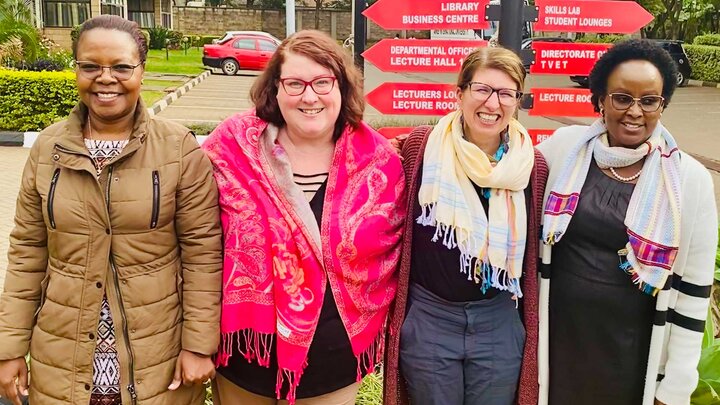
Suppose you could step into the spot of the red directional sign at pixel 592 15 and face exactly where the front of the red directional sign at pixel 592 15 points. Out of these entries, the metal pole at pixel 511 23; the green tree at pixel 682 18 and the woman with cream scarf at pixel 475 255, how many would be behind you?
1

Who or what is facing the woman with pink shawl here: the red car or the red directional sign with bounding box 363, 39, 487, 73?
the red directional sign

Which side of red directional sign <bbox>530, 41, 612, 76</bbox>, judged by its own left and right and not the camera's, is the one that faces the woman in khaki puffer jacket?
front

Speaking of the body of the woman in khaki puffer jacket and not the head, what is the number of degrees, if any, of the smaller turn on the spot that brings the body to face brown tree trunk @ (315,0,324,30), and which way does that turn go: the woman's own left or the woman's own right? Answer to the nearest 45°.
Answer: approximately 180°

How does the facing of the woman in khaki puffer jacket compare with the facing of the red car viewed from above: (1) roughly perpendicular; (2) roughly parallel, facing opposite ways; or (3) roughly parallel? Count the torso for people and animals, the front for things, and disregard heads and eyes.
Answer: roughly perpendicular

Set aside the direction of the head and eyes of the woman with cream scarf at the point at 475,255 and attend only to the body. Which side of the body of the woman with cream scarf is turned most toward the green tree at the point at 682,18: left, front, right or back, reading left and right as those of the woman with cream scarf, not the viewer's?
back

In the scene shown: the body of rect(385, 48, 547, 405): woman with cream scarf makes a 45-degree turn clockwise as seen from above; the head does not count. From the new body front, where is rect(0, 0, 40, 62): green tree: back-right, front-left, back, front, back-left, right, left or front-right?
right

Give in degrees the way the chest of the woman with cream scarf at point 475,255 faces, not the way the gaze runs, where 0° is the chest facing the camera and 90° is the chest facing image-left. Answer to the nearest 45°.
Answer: approximately 0°

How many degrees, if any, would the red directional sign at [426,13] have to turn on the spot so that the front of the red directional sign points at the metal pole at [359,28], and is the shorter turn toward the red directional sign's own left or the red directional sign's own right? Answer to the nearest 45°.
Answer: approximately 135° to the red directional sign's own right
